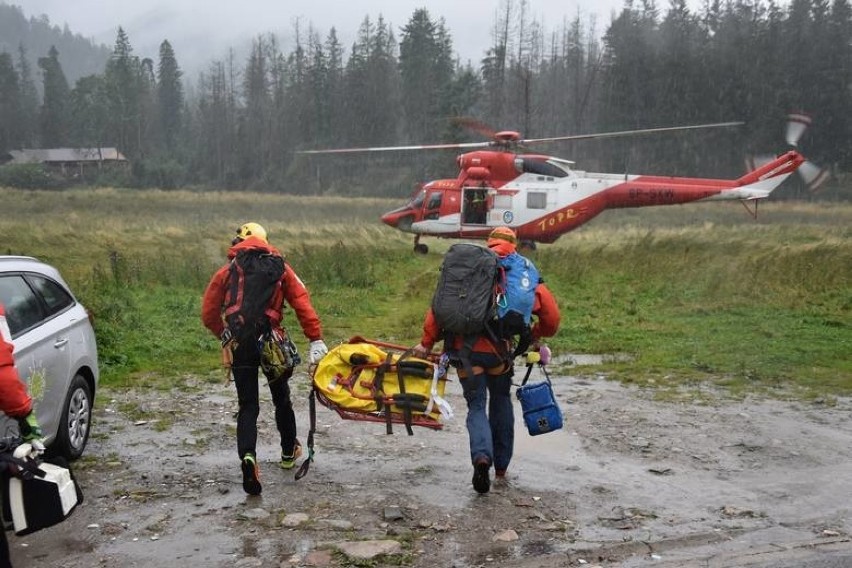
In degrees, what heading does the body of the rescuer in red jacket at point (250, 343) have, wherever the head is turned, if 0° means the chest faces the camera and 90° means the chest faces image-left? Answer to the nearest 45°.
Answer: approximately 180°

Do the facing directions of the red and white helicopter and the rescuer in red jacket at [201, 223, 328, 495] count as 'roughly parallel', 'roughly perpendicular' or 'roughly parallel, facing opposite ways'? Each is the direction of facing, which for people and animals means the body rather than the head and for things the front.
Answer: roughly perpendicular

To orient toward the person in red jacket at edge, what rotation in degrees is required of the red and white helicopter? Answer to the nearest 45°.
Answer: approximately 90° to its left

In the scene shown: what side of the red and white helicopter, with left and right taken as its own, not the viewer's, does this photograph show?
left

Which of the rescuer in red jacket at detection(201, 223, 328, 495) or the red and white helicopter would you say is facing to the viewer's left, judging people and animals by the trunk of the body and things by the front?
the red and white helicopter

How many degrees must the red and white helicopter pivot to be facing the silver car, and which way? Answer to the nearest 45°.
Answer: approximately 90° to its left

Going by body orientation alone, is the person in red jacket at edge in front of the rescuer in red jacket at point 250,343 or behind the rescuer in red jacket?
behind

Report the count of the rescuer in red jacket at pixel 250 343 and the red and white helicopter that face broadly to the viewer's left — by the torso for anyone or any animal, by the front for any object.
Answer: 1

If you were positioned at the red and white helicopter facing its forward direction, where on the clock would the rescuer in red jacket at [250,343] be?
The rescuer in red jacket is roughly at 9 o'clock from the red and white helicopter.
